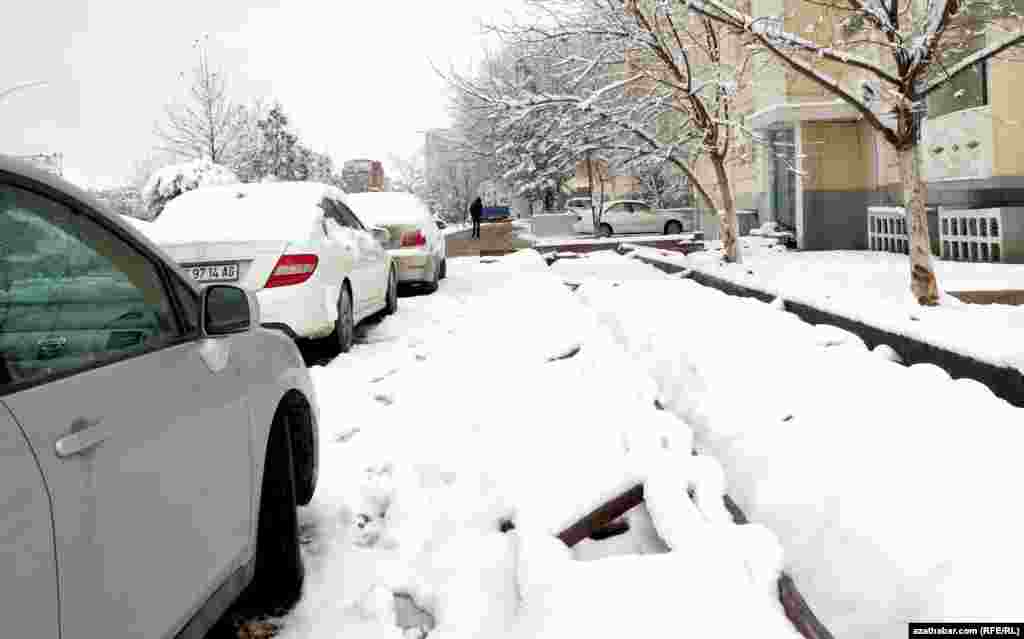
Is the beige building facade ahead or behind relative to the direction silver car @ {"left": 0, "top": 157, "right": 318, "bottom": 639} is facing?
ahead

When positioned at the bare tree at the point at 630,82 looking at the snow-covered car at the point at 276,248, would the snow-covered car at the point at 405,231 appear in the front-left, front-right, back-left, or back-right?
front-right

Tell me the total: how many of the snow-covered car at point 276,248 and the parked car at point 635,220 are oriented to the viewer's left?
0

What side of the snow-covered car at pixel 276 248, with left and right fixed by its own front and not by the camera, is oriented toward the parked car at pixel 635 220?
front

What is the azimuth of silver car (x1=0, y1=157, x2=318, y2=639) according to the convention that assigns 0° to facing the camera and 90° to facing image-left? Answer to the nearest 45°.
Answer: approximately 225°

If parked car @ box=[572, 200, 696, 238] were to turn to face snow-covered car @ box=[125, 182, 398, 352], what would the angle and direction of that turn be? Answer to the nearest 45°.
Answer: approximately 90° to its right

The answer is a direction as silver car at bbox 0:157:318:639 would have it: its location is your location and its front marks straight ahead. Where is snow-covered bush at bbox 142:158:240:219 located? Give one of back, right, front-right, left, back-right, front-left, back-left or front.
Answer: front-left

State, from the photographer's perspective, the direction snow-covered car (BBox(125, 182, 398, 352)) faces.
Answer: facing away from the viewer and to the right of the viewer

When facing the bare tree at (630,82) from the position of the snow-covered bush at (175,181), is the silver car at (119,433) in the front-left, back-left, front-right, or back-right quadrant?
front-right

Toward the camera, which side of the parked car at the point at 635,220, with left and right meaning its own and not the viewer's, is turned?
right

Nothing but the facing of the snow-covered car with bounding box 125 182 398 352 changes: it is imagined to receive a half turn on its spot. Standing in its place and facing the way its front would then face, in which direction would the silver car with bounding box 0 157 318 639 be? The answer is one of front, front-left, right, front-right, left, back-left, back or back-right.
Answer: front-left

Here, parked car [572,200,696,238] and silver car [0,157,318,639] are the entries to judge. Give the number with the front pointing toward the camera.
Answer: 0

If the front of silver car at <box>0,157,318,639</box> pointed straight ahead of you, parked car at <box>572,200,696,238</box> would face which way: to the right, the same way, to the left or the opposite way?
to the right

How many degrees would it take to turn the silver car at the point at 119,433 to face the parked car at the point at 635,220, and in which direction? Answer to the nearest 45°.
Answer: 0° — it already faces it

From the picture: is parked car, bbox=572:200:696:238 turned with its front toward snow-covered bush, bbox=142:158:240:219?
no

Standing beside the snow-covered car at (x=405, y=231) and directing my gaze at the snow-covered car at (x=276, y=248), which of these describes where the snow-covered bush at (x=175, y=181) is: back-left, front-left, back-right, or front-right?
back-right

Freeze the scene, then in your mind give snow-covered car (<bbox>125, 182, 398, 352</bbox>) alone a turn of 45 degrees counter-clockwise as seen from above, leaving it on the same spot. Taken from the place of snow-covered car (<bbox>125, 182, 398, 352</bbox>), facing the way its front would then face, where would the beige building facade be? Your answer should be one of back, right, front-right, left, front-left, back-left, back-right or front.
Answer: front-right

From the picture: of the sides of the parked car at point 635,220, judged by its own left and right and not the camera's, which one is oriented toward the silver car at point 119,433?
right

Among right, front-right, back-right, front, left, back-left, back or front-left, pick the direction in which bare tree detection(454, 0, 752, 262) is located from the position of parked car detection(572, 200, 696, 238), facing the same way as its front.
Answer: right
